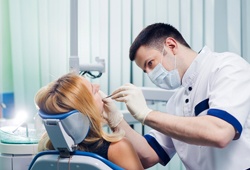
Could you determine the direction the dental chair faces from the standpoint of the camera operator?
facing away from the viewer and to the right of the viewer

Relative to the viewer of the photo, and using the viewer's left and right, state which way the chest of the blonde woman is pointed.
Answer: facing away from the viewer and to the right of the viewer
